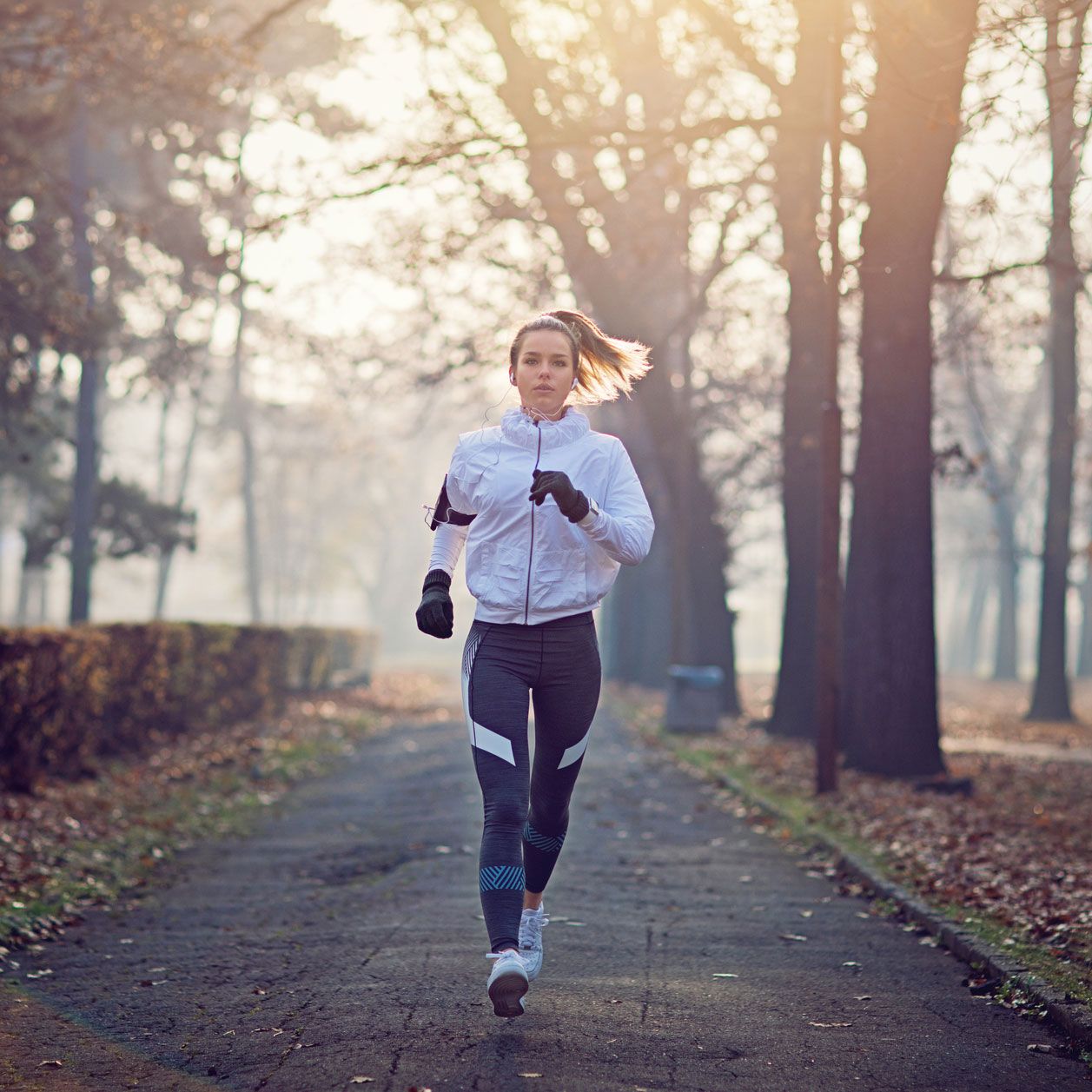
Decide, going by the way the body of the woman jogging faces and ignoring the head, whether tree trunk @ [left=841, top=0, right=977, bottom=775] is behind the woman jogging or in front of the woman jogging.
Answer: behind

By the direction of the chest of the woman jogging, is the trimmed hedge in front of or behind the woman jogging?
behind

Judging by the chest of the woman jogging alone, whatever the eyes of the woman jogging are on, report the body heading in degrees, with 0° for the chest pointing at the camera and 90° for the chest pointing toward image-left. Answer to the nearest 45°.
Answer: approximately 0°

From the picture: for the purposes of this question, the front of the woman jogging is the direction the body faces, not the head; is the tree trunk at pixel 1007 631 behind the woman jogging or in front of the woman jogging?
behind

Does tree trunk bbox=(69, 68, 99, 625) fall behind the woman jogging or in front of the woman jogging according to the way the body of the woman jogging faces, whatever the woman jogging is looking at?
behind

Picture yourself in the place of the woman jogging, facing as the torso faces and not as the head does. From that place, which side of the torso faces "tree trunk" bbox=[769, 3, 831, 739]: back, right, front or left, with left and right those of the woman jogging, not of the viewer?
back
